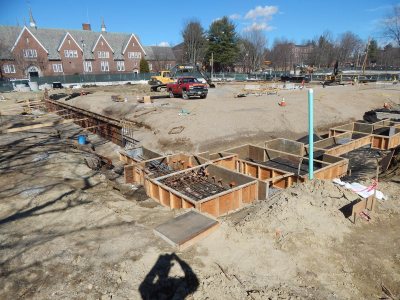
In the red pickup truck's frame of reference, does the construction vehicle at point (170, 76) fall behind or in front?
behind

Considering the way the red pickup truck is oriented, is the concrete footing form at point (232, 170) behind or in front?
in front

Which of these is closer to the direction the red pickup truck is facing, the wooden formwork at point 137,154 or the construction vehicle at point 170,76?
the wooden formwork

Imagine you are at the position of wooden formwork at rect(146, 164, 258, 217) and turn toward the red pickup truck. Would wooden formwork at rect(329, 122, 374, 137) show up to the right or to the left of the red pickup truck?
right

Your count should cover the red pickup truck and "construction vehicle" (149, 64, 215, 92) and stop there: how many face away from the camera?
0
